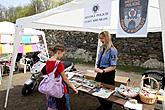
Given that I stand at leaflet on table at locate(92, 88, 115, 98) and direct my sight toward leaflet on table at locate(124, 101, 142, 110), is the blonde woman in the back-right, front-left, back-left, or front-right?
back-left

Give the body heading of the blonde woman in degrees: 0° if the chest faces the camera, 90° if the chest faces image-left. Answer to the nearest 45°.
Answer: approximately 45°

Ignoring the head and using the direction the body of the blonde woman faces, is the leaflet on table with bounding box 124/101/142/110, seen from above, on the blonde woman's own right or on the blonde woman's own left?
on the blonde woman's own left
